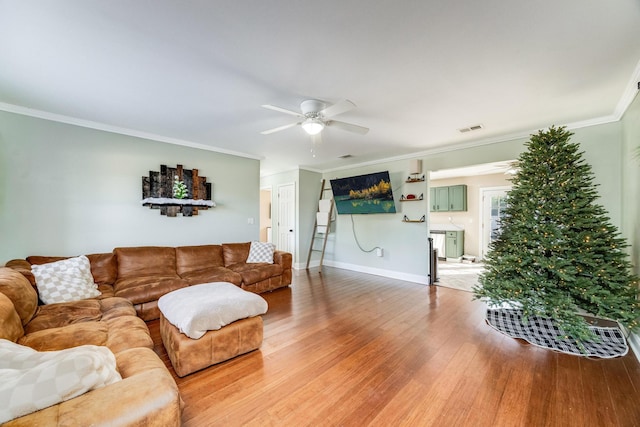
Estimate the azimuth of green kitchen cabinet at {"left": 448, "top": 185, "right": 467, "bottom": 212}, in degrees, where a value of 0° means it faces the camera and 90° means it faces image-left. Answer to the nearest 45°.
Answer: approximately 45°

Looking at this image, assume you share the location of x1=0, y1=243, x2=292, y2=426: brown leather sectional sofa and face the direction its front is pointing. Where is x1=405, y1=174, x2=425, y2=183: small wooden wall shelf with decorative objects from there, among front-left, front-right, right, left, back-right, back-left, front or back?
front-left

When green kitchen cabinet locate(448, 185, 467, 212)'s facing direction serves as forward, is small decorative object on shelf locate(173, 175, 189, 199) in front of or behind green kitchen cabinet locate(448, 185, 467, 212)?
in front

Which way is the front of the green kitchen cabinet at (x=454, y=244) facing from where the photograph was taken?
facing the viewer and to the left of the viewer

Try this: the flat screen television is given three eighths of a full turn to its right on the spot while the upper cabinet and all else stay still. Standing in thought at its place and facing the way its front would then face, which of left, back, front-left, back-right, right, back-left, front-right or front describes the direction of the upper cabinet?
front-right

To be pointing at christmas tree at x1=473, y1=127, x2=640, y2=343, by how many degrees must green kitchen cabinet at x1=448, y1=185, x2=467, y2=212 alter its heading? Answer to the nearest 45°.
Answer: approximately 45° to its left

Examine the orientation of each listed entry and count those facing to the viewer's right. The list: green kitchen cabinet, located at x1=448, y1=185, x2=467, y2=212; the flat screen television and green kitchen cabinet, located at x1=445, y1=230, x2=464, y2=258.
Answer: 0

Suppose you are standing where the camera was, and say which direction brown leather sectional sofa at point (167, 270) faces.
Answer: facing the viewer and to the right of the viewer

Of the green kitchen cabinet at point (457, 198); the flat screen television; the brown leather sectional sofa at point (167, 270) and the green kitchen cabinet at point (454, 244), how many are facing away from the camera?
0

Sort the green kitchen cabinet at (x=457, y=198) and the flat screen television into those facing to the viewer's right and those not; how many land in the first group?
0

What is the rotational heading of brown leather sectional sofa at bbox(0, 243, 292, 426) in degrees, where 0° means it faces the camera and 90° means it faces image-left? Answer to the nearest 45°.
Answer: approximately 315°

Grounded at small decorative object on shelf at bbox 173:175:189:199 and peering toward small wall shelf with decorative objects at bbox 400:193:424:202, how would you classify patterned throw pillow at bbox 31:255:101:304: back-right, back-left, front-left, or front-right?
back-right

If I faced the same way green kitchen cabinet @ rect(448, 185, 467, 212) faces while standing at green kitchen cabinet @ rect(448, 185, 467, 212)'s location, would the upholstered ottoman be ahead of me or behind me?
ahead

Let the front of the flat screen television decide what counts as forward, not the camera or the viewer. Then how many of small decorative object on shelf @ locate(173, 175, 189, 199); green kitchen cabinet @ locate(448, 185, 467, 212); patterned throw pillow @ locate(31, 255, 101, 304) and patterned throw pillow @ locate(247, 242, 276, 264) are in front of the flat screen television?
3

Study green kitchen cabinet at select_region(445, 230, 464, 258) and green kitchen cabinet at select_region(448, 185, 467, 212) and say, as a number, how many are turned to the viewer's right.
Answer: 0
